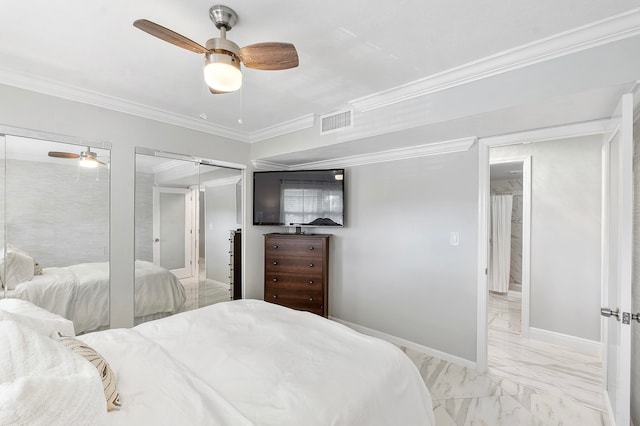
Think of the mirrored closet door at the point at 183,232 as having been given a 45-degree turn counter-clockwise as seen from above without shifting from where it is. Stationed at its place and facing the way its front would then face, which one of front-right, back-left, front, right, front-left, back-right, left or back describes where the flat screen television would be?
front

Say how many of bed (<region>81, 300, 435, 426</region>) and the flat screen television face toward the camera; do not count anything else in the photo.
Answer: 1

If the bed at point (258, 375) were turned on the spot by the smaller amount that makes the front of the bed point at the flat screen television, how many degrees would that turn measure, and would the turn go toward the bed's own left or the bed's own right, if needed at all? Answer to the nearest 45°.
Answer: approximately 45° to the bed's own left

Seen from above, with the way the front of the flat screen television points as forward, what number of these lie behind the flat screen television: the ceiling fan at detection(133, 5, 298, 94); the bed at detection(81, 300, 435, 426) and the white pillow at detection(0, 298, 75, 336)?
0

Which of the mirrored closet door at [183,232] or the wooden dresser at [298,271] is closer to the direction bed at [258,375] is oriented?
the wooden dresser

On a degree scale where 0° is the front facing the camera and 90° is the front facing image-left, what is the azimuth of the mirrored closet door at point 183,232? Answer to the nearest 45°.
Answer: approximately 315°

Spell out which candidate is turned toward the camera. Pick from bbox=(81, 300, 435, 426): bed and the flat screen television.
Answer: the flat screen television

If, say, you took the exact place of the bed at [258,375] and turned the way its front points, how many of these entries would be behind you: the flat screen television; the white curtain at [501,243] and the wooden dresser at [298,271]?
0

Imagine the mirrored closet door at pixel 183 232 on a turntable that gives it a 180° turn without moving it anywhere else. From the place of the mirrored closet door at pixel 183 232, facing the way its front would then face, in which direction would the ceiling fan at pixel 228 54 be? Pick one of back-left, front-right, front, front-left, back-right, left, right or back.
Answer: back-left

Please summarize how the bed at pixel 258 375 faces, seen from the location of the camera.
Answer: facing away from the viewer and to the right of the viewer

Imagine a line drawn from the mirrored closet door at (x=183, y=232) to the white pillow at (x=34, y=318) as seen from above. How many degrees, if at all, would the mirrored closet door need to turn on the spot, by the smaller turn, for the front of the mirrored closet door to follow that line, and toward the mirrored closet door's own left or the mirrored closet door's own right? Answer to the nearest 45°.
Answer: approximately 45° to the mirrored closet door's own right

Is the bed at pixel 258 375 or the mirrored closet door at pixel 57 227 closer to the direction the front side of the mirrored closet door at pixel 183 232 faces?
the bed

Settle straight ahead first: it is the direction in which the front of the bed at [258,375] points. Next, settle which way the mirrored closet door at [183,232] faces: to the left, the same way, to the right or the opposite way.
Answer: to the right

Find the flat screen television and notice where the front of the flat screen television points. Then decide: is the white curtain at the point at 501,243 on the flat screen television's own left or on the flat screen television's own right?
on the flat screen television's own left

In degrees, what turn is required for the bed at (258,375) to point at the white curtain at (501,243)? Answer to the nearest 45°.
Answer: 0° — it already faces it

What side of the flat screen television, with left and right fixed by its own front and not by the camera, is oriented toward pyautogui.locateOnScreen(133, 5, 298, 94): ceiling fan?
front

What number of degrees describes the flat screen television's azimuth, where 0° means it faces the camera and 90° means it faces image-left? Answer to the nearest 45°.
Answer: approximately 0°
